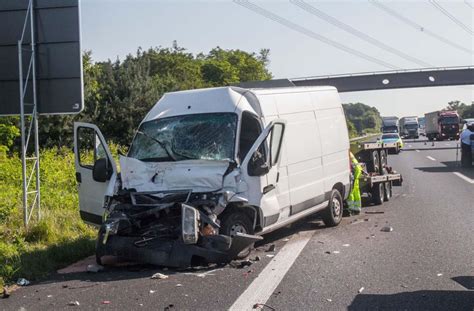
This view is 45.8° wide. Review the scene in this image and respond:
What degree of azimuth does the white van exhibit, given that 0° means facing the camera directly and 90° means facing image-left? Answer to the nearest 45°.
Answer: approximately 45°

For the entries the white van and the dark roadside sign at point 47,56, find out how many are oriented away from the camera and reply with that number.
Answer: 1

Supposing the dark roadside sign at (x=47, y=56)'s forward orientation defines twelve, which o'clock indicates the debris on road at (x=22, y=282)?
The debris on road is roughly at 6 o'clock from the dark roadside sign.

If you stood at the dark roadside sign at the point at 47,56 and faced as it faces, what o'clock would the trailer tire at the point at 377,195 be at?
The trailer tire is roughly at 3 o'clock from the dark roadside sign.

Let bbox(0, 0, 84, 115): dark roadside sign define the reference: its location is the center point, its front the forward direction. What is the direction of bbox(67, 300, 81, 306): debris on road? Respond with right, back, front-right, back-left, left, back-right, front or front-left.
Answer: back

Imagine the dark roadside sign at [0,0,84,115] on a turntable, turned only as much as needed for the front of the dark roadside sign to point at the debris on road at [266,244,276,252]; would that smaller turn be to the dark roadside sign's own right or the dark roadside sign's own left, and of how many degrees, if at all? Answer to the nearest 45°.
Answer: approximately 135° to the dark roadside sign's own right

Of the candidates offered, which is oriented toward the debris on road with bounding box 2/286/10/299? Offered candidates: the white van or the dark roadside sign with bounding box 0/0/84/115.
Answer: the white van

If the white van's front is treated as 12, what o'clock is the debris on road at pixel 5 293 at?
The debris on road is roughly at 12 o'clock from the white van.

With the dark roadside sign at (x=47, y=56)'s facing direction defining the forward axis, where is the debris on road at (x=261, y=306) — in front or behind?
behind

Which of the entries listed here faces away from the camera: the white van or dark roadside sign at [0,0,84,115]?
the dark roadside sign

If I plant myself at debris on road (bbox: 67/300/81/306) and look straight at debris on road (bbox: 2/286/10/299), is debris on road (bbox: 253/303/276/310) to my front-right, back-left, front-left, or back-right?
back-right

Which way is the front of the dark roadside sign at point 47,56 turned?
away from the camera
